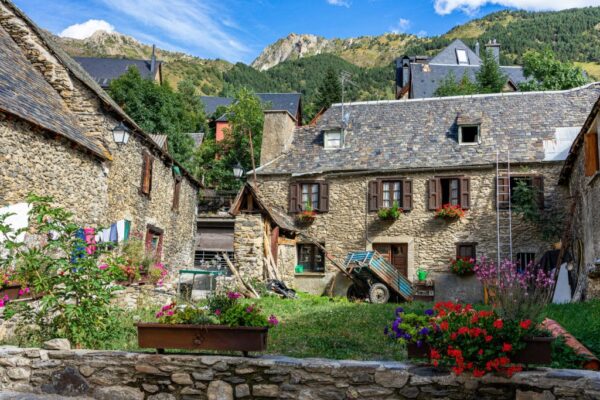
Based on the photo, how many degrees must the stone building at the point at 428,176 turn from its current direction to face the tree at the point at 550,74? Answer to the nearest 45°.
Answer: approximately 135° to its left

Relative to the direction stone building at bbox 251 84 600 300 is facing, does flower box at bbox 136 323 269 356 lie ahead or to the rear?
ahead

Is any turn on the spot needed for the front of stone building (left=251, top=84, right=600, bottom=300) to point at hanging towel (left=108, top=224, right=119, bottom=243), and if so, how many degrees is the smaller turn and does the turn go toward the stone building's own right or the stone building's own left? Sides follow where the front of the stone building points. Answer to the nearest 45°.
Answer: approximately 45° to the stone building's own right

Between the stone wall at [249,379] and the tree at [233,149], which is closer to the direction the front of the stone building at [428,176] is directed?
the stone wall

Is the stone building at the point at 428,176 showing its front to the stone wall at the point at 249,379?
yes

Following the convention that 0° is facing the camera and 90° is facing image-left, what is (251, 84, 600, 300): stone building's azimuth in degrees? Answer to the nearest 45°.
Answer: approximately 0°

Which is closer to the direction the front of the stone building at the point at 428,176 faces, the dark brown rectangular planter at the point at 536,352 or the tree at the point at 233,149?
the dark brown rectangular planter

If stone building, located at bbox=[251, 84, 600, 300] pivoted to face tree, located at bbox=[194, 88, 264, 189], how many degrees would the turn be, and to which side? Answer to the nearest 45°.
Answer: approximately 135° to its right

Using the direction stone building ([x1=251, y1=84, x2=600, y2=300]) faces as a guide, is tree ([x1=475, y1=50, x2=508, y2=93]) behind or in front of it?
behind

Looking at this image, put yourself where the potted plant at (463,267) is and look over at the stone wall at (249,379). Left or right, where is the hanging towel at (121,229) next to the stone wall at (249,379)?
right

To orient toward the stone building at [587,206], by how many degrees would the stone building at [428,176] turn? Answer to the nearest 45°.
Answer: approximately 45° to its left

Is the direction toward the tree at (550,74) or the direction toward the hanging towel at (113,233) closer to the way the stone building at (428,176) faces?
the hanging towel
